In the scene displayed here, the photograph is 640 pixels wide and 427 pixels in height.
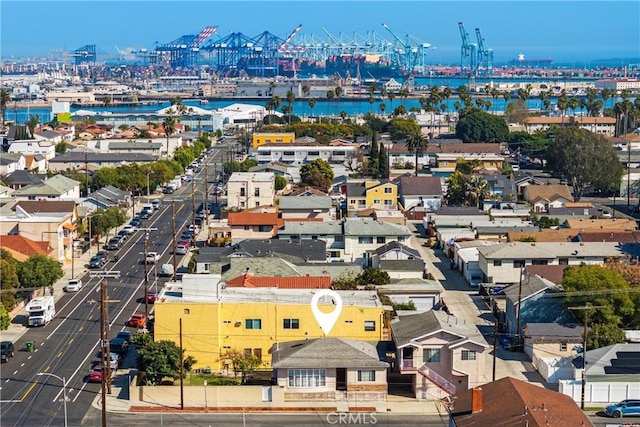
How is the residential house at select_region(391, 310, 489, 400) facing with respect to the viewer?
toward the camera

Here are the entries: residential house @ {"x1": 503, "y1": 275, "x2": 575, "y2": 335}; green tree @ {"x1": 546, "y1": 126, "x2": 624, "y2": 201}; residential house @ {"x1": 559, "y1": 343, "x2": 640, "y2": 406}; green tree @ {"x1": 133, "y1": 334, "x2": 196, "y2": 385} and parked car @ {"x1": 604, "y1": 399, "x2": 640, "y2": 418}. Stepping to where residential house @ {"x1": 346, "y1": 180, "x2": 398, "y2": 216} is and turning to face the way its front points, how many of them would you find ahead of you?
4

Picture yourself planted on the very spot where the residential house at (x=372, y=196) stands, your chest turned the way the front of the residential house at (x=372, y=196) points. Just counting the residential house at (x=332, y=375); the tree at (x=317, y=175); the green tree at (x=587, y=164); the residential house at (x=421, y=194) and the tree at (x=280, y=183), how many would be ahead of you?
1

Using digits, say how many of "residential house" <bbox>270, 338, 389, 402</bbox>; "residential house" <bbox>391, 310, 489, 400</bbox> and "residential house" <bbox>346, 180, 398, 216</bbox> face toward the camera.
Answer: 3

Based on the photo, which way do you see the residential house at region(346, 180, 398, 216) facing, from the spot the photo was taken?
facing the viewer

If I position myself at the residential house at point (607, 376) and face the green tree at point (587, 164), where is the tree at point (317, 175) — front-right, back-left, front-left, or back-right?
front-left

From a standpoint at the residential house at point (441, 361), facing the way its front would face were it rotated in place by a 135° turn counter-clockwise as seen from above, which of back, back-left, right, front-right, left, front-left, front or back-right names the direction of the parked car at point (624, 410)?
front-right

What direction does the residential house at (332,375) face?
toward the camera

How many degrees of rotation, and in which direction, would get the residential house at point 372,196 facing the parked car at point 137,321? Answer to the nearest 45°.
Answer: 0° — it already faces it

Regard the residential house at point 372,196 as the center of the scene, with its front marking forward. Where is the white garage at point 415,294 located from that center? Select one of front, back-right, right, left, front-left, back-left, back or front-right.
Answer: front

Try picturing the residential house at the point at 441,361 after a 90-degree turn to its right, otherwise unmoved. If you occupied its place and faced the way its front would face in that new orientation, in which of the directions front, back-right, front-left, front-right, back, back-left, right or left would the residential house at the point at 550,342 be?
back-right

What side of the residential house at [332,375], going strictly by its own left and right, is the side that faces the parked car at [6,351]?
right
